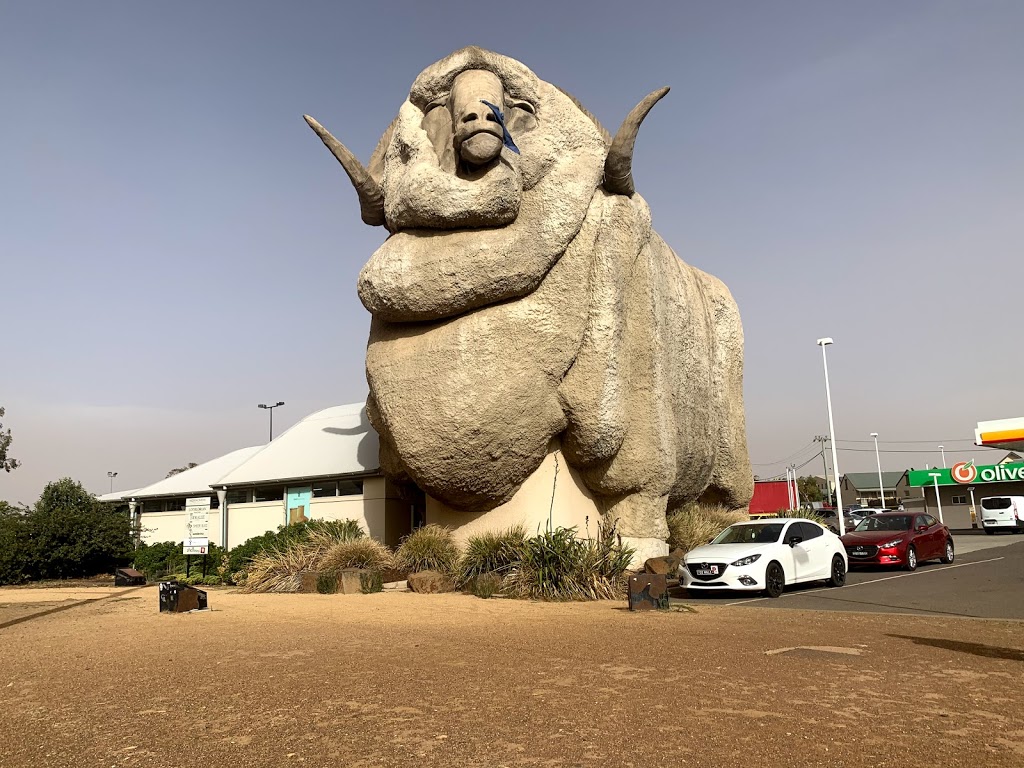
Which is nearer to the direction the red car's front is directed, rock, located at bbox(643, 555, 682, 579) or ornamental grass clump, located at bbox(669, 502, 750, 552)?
the rock

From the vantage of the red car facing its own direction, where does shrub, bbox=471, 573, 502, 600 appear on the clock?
The shrub is roughly at 12 o'clock from the red car.

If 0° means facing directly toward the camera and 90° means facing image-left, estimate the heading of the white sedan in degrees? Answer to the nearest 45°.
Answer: approximately 45°

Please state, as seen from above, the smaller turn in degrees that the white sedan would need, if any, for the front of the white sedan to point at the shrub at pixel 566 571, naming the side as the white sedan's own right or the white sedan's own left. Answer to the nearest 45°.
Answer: approximately 45° to the white sedan's own right

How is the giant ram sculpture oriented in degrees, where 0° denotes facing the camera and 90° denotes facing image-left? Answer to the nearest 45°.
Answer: approximately 45°

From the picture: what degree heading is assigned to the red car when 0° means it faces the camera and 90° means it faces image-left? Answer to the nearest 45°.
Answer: approximately 45°
